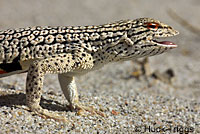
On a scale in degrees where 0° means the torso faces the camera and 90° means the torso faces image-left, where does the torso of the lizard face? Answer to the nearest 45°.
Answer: approximately 270°
